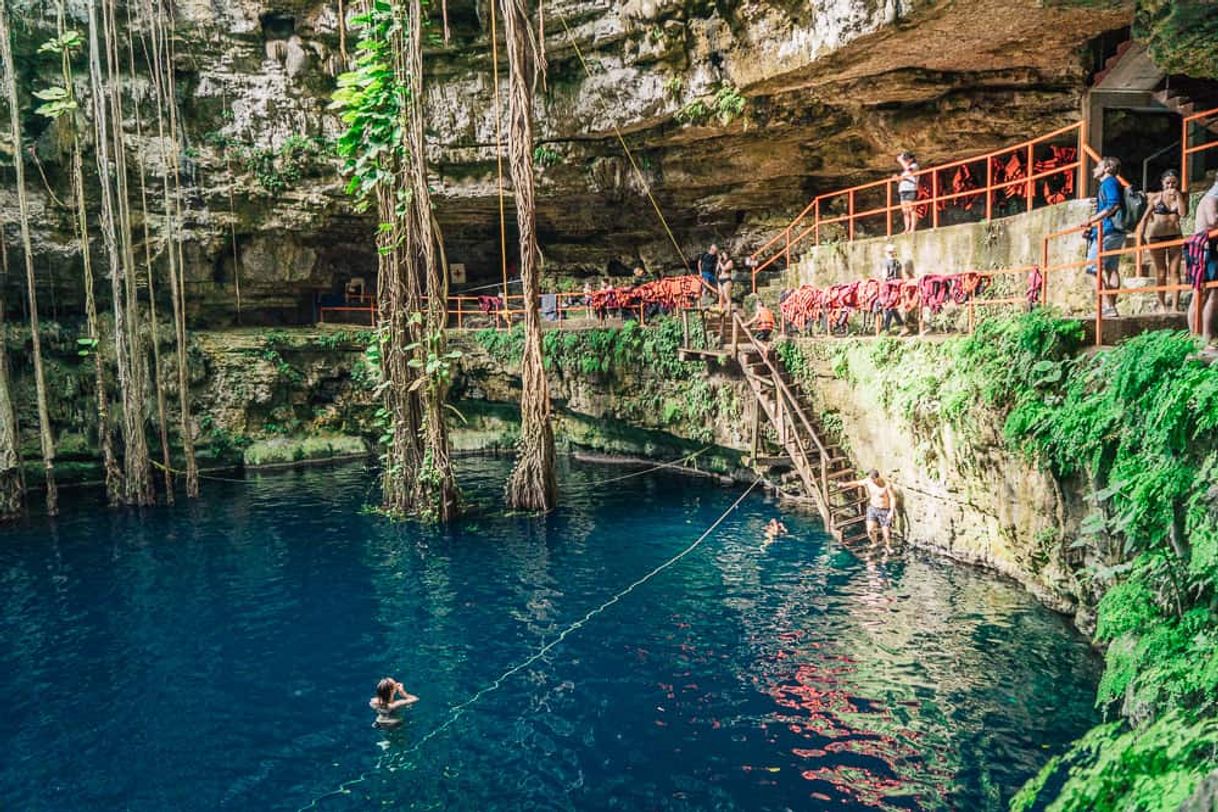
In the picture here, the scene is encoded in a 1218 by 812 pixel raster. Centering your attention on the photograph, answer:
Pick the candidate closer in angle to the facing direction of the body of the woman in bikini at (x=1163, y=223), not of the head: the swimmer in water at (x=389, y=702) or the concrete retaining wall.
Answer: the swimmer in water

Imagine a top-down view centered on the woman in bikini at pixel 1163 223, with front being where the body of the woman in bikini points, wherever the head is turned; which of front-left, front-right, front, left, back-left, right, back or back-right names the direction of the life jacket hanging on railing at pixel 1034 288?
back-right

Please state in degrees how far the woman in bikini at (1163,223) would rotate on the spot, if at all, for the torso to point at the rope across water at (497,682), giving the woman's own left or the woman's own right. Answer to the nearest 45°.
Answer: approximately 45° to the woman's own right

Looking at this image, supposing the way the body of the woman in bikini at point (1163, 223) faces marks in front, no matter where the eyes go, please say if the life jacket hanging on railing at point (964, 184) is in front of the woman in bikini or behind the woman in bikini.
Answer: behind

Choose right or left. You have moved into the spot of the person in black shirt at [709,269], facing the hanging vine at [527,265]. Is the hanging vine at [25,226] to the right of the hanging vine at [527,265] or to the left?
right

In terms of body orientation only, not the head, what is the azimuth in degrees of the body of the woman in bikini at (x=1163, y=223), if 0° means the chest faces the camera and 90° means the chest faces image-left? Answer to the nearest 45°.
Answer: approximately 0°

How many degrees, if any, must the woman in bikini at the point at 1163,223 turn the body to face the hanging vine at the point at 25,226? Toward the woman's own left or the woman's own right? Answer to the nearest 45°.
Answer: approximately 90° to the woman's own right

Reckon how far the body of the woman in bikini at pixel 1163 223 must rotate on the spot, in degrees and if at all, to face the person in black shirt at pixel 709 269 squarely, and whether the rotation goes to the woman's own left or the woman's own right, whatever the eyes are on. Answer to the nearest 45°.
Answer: approximately 135° to the woman's own right
